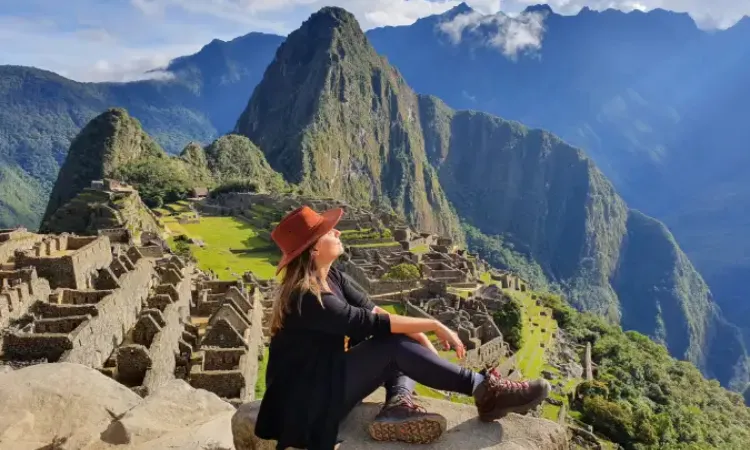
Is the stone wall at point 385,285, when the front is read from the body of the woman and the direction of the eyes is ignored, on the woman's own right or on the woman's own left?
on the woman's own left

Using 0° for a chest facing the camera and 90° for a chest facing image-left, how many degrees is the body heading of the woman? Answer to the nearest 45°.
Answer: approximately 270°

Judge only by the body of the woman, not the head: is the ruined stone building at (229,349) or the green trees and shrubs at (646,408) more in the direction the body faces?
the green trees and shrubs

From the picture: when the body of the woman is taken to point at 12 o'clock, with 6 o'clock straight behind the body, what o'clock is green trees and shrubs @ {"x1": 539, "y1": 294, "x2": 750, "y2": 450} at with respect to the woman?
The green trees and shrubs is roughly at 10 o'clock from the woman.

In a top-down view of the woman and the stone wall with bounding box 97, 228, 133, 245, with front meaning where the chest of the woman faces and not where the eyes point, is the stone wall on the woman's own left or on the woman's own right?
on the woman's own left

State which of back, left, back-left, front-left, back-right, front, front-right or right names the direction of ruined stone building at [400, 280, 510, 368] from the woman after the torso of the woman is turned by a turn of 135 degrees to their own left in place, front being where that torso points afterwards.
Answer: front-right

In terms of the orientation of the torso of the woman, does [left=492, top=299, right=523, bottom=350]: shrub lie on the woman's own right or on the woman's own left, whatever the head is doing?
on the woman's own left

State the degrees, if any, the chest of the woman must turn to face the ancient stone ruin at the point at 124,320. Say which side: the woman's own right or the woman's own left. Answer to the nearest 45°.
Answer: approximately 135° to the woman's own left

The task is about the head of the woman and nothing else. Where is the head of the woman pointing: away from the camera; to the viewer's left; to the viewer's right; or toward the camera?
to the viewer's right

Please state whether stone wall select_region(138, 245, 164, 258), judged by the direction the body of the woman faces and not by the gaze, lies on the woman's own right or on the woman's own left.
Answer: on the woman's own left

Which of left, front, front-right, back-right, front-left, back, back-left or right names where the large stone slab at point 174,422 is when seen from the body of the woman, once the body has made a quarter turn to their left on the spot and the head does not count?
front-left
